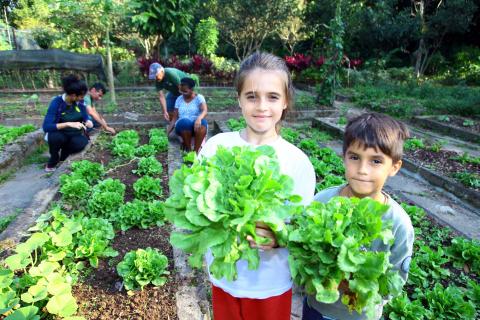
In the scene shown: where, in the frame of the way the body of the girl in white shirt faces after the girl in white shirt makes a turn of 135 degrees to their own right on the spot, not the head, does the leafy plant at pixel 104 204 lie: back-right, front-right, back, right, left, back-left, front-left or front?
front

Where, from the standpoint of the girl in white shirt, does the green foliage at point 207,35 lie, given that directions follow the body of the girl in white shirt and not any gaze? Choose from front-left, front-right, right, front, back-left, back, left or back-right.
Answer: back

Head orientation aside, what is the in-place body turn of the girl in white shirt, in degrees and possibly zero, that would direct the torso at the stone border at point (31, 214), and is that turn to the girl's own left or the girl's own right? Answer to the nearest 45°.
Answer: approximately 135° to the girl's own right

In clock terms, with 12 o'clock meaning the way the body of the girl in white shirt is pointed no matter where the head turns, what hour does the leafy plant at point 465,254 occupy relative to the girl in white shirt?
The leafy plant is roughly at 8 o'clock from the girl in white shirt.

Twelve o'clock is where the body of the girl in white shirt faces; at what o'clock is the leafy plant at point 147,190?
The leafy plant is roughly at 5 o'clock from the girl in white shirt.

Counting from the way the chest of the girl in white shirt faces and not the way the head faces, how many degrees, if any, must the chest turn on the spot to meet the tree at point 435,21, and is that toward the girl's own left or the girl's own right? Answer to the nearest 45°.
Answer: approximately 135° to the girl's own left

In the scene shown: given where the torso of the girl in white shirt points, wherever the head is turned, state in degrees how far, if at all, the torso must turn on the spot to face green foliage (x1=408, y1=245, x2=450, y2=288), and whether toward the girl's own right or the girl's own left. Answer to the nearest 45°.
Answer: approximately 135° to the girl's own left

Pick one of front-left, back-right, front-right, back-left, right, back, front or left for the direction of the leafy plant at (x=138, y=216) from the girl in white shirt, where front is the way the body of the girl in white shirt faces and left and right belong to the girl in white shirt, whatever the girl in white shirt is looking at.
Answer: back-right

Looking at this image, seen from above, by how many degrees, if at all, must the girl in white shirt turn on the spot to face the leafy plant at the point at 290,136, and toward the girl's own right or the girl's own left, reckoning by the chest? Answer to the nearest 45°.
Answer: approximately 180°

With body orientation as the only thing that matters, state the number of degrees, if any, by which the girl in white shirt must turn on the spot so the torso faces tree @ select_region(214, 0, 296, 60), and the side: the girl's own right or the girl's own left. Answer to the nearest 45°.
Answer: approximately 180°

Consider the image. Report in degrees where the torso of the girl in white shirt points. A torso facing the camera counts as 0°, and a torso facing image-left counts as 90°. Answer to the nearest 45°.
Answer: approximately 0°

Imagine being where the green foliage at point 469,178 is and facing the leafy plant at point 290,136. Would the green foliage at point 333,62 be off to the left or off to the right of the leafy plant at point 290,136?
right
